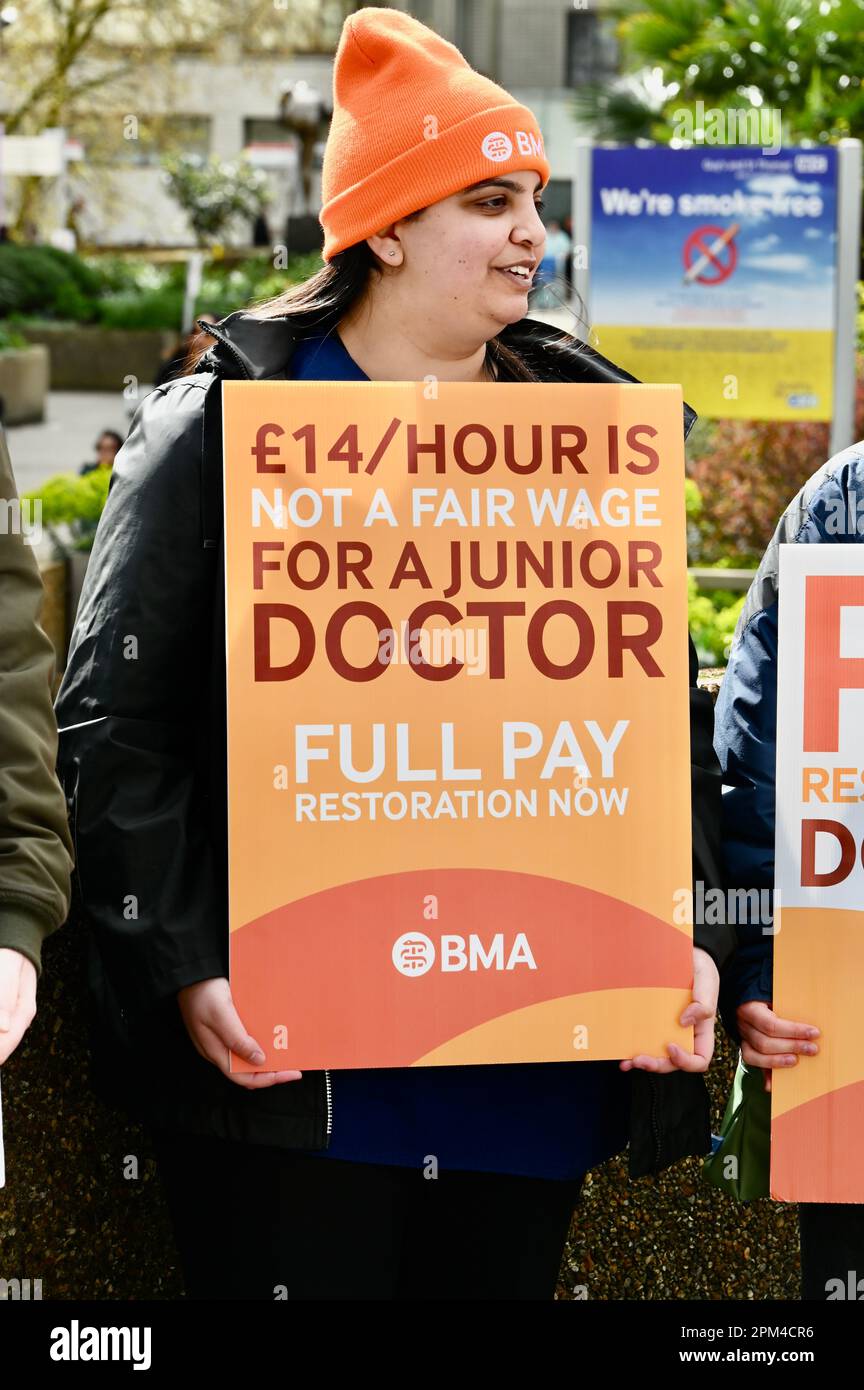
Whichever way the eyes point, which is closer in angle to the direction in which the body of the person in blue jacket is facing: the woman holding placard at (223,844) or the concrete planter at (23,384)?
the woman holding placard

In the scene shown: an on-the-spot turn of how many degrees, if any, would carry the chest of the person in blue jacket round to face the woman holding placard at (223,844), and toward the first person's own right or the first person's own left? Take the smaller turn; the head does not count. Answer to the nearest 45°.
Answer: approximately 90° to the first person's own right

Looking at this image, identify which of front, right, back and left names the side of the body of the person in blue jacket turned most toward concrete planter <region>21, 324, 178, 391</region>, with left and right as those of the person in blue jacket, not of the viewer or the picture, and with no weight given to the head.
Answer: back

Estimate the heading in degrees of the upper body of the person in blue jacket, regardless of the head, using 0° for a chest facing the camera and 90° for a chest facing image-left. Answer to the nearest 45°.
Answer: approximately 0°

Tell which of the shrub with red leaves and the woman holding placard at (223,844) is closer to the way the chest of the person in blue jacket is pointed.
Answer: the woman holding placard

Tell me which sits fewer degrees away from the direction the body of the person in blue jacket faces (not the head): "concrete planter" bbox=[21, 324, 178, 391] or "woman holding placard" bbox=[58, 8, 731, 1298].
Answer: the woman holding placard

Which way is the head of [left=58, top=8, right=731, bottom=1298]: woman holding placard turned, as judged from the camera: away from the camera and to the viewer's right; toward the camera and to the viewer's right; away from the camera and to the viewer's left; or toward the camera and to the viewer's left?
toward the camera and to the viewer's right

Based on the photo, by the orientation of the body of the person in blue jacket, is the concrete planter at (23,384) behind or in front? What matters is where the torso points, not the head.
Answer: behind

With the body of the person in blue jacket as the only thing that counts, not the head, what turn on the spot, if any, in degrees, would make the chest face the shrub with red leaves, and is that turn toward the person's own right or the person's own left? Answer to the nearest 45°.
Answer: approximately 180°
